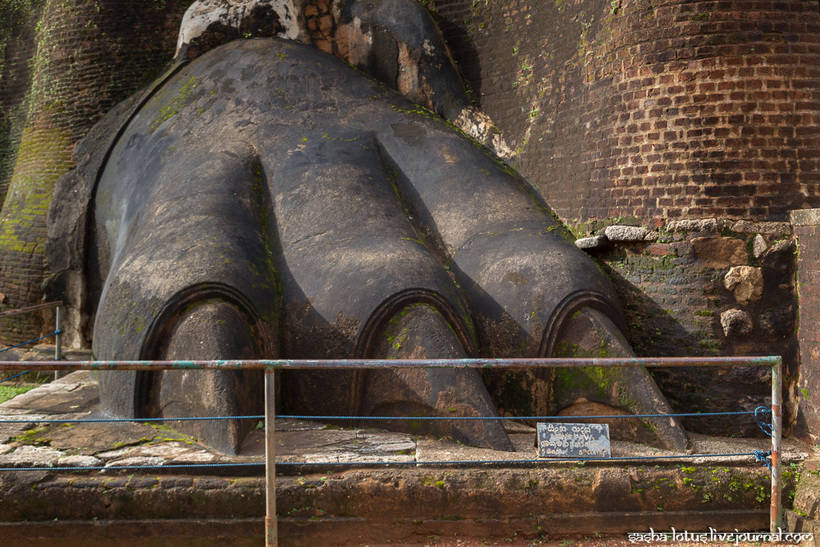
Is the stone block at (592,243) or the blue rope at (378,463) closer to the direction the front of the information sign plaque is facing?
the blue rope

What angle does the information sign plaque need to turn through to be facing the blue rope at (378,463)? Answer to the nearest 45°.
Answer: approximately 90° to its right

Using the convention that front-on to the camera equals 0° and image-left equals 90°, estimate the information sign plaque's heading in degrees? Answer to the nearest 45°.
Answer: approximately 0°

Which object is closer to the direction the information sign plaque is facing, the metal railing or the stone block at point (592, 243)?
the metal railing

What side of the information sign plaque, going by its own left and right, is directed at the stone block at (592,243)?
back
